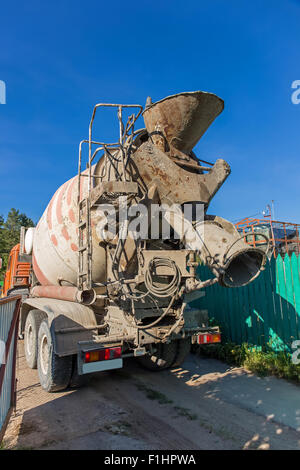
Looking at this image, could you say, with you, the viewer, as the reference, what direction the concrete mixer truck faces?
facing away from the viewer and to the left of the viewer

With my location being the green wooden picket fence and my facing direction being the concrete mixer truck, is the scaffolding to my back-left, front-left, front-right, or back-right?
back-right

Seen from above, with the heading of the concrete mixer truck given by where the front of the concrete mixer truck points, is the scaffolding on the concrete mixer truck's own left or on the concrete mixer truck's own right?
on the concrete mixer truck's own right

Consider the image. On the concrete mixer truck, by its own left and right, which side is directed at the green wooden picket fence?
right
